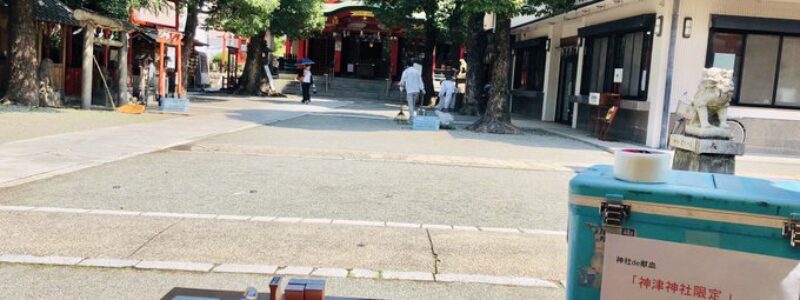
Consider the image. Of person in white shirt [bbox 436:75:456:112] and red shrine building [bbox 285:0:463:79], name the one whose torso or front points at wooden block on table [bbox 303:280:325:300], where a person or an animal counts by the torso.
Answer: the red shrine building

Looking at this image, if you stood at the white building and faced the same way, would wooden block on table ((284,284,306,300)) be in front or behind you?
in front

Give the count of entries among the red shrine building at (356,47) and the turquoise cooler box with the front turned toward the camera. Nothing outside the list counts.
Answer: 2

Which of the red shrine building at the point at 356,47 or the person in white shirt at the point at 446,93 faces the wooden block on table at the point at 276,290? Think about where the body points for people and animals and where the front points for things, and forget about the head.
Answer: the red shrine building

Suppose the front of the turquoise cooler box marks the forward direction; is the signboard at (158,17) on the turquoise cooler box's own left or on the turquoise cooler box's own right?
on the turquoise cooler box's own right

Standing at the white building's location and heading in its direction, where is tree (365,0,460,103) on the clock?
The tree is roughly at 3 o'clock from the white building.

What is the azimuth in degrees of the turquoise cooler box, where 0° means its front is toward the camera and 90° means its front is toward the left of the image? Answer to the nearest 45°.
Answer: approximately 0°
